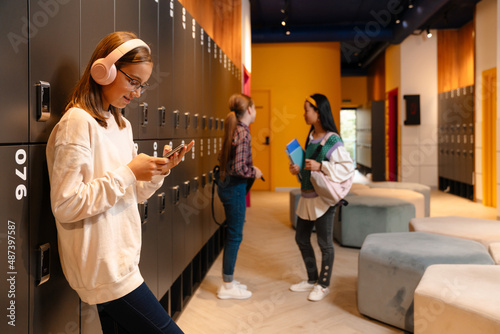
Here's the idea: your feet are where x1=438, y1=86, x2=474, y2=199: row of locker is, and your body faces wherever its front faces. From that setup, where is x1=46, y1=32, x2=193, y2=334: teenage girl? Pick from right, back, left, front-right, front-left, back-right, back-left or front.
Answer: front-left

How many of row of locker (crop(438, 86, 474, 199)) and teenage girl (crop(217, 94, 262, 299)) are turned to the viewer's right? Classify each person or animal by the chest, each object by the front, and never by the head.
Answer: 1

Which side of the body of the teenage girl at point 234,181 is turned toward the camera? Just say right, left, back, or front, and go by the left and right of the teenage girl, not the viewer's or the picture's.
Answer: right

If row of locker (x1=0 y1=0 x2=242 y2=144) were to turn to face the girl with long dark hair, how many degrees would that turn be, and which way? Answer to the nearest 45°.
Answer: approximately 90° to its left

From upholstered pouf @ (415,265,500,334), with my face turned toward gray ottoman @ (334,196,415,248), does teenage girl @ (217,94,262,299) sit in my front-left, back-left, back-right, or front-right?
front-left

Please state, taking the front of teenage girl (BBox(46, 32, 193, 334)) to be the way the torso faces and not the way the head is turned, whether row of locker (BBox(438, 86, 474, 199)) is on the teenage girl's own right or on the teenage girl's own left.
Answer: on the teenage girl's own left

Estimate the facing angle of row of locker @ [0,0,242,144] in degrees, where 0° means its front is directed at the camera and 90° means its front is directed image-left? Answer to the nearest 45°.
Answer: approximately 315°

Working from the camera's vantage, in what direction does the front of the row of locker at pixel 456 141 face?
facing the viewer and to the left of the viewer

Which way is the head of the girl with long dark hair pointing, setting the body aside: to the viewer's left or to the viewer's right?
to the viewer's left

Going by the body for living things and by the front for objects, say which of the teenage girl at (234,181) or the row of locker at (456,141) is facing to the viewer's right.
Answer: the teenage girl

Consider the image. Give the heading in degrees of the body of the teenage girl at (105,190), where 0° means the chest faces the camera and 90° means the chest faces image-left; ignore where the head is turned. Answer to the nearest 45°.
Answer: approximately 315°
